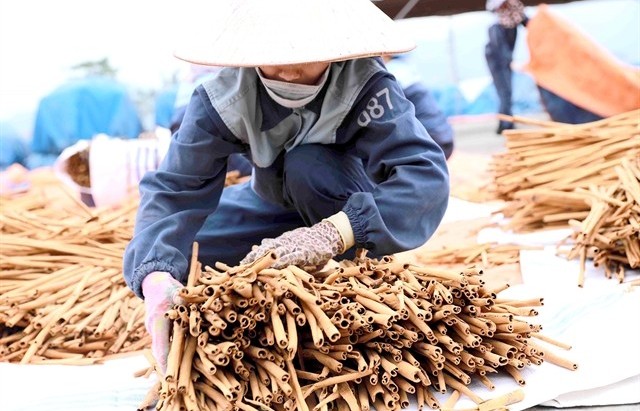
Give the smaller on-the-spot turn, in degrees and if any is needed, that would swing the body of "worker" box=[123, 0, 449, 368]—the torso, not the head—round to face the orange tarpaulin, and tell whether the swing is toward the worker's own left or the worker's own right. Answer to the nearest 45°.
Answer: approximately 135° to the worker's own left

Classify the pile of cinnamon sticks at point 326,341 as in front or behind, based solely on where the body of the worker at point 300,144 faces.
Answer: in front

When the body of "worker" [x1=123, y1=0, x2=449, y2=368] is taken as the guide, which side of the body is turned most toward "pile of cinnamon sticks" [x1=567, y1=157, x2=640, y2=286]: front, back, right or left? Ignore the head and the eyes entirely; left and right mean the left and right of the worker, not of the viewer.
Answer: left

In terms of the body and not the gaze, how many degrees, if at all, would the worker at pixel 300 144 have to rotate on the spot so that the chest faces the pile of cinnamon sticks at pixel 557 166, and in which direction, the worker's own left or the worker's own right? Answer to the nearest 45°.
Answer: approximately 135° to the worker's own left

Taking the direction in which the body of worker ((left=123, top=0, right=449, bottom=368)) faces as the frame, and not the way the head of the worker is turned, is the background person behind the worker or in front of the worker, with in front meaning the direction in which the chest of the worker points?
behind

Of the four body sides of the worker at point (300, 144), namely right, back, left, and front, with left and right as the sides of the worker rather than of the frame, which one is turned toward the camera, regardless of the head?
front
